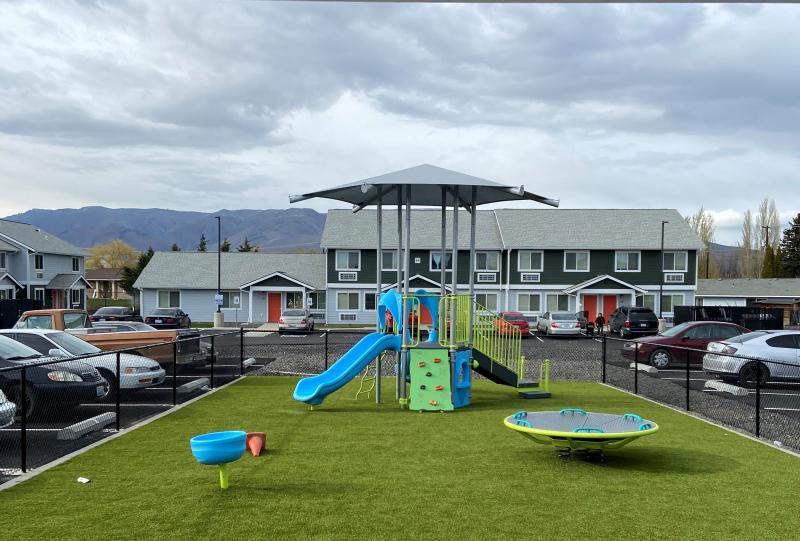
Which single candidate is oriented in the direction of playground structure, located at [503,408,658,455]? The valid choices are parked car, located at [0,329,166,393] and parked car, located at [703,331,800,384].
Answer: parked car, located at [0,329,166,393]

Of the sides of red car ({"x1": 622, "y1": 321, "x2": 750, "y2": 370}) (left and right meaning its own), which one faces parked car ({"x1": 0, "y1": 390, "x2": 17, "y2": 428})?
front

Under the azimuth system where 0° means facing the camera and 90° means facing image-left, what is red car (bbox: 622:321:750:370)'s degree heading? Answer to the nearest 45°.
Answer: approximately 45°

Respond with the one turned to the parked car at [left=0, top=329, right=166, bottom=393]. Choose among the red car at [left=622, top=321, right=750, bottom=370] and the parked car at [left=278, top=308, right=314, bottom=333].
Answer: the red car

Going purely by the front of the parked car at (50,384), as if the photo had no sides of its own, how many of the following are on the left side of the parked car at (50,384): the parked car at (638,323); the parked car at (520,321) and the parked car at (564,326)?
3

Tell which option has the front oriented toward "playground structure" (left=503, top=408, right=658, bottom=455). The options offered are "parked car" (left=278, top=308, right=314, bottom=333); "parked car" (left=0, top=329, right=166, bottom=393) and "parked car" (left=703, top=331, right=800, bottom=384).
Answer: "parked car" (left=0, top=329, right=166, bottom=393)

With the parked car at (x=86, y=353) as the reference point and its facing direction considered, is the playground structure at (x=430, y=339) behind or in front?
in front

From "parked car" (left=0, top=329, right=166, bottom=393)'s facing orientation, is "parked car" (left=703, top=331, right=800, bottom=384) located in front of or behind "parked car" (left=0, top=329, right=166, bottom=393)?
in front

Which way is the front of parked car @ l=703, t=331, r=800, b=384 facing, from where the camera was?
facing away from the viewer and to the right of the viewer
